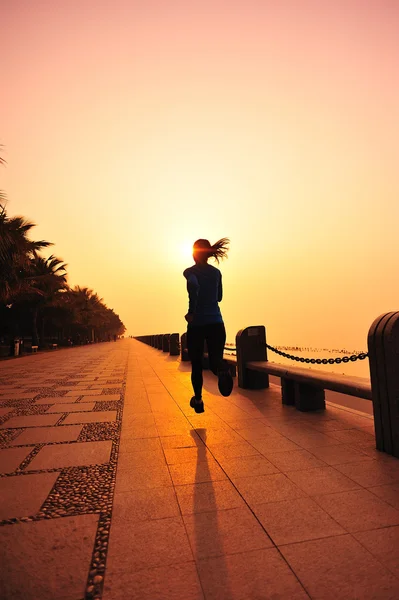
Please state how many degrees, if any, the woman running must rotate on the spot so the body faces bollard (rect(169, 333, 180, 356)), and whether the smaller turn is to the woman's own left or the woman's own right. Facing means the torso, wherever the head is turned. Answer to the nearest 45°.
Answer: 0° — they already face it

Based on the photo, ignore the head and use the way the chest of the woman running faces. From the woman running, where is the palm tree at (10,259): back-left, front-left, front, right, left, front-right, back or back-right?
front-left

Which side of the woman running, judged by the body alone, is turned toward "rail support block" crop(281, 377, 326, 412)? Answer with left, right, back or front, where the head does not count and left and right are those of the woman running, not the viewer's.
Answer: right

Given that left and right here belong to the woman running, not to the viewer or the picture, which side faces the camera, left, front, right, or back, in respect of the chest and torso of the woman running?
back

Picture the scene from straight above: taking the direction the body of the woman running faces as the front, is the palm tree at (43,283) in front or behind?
in front

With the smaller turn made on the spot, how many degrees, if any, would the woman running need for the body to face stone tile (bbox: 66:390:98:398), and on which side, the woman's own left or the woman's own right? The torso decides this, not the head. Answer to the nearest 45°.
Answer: approximately 45° to the woman's own left
